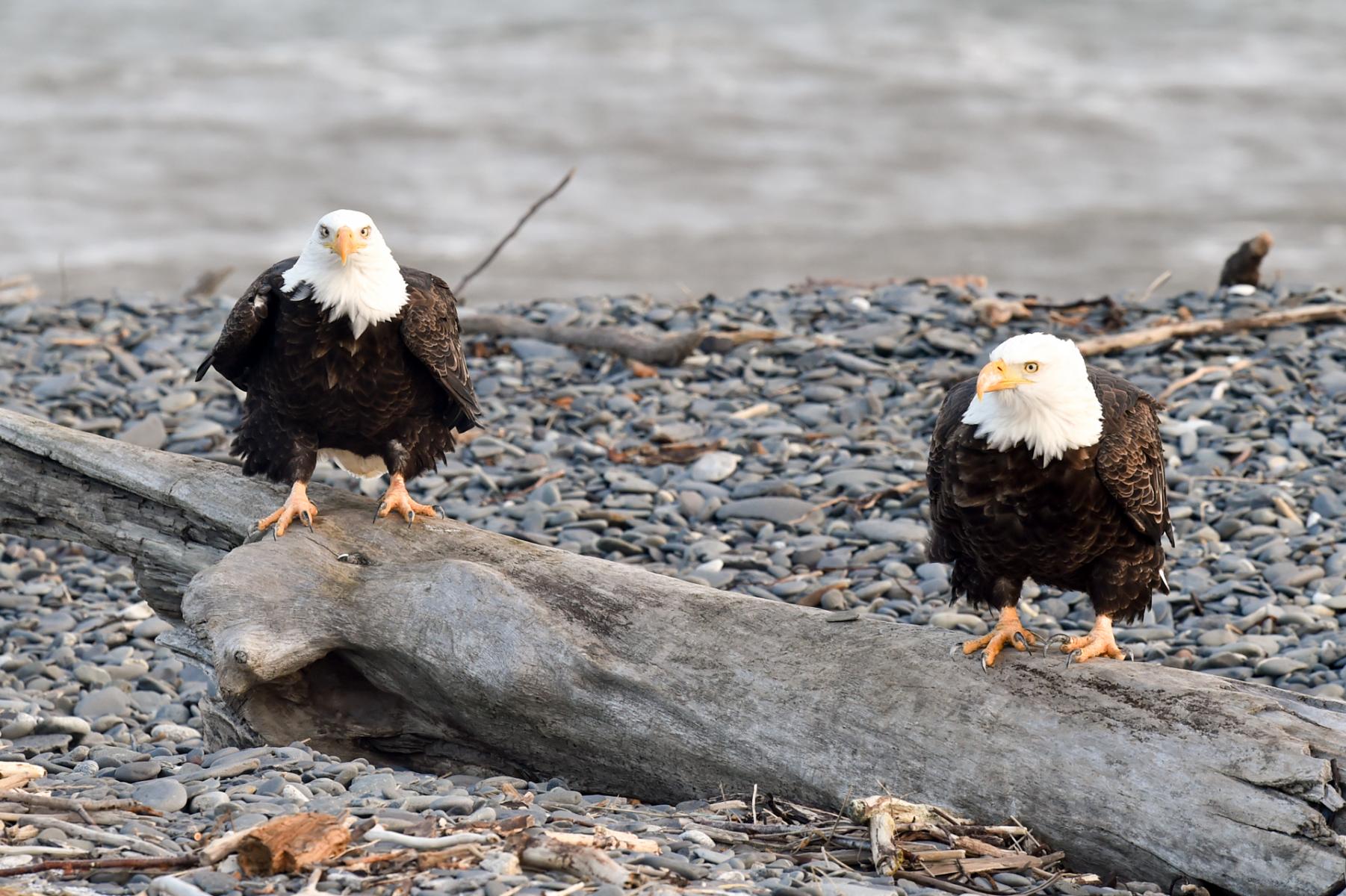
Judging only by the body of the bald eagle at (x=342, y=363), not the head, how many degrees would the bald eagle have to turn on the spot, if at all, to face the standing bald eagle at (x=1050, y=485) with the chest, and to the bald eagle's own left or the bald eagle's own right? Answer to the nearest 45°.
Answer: approximately 45° to the bald eagle's own left

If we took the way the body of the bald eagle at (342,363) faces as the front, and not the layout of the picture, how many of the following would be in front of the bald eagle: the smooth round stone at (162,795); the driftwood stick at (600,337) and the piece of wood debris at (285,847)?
2

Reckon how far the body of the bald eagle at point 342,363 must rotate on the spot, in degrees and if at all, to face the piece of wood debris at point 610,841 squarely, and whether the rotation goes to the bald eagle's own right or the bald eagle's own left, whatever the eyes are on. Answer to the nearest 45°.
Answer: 0° — it already faces it

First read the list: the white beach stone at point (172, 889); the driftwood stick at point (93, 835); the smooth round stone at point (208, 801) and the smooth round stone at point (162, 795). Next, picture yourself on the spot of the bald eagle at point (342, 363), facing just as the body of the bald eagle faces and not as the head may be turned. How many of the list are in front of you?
4

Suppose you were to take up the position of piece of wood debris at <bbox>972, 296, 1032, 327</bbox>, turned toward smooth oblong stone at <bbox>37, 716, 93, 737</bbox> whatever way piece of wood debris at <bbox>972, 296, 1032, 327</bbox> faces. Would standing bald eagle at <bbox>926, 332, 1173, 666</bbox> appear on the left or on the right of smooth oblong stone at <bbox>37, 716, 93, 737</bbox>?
left

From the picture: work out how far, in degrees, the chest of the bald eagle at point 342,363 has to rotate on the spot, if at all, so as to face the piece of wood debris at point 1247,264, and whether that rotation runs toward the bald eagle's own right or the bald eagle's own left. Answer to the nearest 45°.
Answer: approximately 135° to the bald eagle's own left

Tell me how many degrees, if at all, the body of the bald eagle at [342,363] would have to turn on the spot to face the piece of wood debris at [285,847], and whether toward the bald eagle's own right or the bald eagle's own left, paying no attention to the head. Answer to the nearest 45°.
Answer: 0° — it already faces it

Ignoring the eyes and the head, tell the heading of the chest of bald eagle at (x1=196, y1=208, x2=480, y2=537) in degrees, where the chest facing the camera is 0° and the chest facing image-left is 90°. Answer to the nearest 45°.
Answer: approximately 0°

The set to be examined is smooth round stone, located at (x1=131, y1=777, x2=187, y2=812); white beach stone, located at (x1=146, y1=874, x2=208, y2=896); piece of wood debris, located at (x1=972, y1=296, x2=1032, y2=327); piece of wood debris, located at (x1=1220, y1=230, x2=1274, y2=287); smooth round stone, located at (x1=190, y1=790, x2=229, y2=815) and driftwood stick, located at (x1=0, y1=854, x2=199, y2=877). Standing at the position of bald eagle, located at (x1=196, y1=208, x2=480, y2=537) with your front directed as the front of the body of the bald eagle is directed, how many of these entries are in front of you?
4

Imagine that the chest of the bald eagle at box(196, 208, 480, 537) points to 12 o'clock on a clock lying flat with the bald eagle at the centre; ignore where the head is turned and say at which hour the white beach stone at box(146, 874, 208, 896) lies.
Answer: The white beach stone is roughly at 12 o'clock from the bald eagle.

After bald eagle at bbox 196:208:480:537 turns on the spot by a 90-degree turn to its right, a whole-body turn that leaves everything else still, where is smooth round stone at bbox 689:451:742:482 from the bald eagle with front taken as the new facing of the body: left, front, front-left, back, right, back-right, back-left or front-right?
back-right

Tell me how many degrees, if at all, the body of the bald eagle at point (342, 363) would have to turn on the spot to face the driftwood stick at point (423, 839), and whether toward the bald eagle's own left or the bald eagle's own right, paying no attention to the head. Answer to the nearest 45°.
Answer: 0° — it already faces it

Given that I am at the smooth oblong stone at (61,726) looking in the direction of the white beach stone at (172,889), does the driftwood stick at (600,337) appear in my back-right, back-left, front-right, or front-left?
back-left
